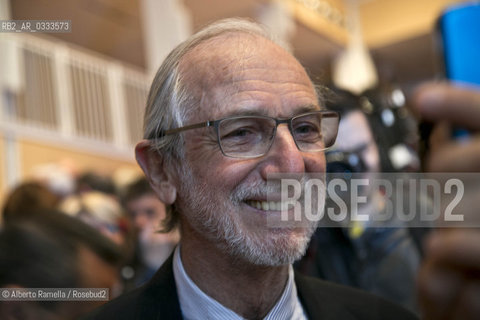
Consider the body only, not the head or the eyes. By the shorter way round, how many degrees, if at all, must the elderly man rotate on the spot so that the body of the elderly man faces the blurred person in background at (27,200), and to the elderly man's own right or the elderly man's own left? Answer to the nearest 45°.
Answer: approximately 180°

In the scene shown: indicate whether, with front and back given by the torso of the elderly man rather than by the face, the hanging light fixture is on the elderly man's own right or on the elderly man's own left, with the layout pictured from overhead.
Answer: on the elderly man's own left

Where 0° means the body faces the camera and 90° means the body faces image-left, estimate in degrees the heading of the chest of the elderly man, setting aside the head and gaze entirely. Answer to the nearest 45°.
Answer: approximately 315°

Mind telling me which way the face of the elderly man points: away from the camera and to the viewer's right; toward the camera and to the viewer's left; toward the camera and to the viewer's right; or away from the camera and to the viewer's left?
toward the camera and to the viewer's right

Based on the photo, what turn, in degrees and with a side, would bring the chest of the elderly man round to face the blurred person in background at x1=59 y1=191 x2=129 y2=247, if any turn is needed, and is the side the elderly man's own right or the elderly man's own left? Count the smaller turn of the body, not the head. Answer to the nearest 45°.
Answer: approximately 180°
